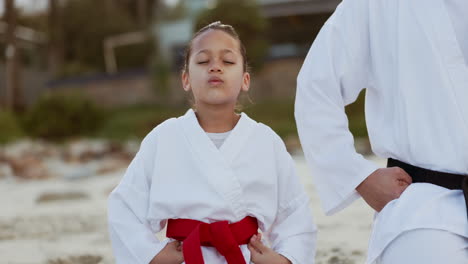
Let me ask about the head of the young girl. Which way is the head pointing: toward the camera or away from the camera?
toward the camera

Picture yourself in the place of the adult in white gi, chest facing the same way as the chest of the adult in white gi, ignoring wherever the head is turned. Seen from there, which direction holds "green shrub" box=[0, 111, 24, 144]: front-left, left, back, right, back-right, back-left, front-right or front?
back-right

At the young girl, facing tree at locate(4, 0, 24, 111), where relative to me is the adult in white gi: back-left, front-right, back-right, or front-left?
back-right

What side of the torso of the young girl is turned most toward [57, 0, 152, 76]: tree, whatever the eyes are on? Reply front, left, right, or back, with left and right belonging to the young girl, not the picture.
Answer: back

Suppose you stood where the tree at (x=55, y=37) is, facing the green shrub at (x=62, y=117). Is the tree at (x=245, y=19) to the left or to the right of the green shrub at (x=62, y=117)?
left

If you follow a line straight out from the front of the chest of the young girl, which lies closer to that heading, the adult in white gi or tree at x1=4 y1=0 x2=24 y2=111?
the adult in white gi

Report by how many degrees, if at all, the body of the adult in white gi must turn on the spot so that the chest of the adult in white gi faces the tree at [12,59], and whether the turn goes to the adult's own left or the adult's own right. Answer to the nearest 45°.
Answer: approximately 135° to the adult's own right

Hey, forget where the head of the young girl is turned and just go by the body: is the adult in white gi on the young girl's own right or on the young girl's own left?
on the young girl's own left

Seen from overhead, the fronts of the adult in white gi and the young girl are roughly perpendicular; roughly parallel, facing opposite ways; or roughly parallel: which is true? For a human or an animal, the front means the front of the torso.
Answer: roughly parallel

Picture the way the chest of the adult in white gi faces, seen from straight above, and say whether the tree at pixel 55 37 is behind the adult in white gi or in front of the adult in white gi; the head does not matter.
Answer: behind

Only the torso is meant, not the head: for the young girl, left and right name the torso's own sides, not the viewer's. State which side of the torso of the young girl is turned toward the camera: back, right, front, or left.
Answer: front

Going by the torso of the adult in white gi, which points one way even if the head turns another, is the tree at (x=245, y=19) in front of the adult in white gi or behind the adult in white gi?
behind

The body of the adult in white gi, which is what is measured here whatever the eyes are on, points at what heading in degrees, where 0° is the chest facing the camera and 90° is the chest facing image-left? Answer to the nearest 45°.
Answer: approximately 0°

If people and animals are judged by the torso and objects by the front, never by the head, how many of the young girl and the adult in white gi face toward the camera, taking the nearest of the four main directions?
2

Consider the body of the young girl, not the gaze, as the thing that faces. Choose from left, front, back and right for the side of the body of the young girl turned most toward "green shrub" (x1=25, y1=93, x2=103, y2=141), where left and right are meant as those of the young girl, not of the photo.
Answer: back

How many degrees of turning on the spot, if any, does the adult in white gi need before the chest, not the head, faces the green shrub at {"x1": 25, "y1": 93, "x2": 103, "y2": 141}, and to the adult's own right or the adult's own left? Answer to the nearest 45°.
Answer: approximately 135° to the adult's own right

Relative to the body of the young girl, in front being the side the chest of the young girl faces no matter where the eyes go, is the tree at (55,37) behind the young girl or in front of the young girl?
behind
